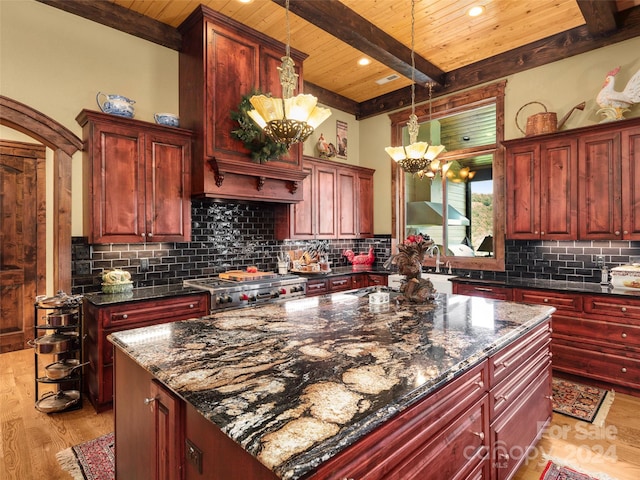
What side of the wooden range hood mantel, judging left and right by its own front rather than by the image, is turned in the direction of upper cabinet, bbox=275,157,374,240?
left

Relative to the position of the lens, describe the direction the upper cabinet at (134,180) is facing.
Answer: facing the viewer

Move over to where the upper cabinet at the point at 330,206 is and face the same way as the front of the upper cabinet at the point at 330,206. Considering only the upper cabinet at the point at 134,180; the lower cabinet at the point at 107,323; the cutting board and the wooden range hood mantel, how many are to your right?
4

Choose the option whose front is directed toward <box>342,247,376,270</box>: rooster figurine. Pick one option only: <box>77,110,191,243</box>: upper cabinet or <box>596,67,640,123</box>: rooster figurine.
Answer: <box>596,67,640,123</box>: rooster figurine

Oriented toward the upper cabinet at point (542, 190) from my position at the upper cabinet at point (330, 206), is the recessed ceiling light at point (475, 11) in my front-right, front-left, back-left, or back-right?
front-right

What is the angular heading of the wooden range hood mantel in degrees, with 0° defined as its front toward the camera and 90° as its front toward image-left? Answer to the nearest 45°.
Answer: approximately 315°

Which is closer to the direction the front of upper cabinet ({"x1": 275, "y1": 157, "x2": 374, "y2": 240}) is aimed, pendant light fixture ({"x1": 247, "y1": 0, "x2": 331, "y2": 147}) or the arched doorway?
the pendant light fixture

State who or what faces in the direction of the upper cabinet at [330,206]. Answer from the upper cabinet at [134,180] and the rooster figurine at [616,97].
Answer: the rooster figurine

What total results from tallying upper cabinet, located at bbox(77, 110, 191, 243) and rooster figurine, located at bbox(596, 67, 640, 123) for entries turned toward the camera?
1

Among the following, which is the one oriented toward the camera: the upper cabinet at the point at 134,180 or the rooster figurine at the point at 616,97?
the upper cabinet

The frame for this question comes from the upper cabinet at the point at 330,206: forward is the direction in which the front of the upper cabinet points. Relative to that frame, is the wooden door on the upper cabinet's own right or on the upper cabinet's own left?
on the upper cabinet's own right

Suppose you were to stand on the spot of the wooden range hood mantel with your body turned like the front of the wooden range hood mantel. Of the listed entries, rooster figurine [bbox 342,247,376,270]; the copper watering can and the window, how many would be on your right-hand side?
0

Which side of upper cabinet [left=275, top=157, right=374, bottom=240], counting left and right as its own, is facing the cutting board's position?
right

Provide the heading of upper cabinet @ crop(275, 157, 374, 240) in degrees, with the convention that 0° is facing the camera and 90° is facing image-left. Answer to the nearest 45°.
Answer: approximately 315°

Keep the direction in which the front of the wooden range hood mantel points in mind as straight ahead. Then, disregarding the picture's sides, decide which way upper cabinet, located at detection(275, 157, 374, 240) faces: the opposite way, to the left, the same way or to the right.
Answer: the same way

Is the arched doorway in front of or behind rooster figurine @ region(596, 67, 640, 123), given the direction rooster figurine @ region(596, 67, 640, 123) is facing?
in front

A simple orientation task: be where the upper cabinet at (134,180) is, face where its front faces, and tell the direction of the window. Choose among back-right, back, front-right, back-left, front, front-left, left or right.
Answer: left
